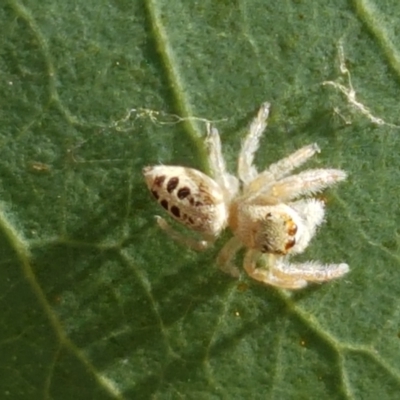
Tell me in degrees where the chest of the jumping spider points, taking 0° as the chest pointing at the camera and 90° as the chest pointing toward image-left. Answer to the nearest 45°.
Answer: approximately 270°
